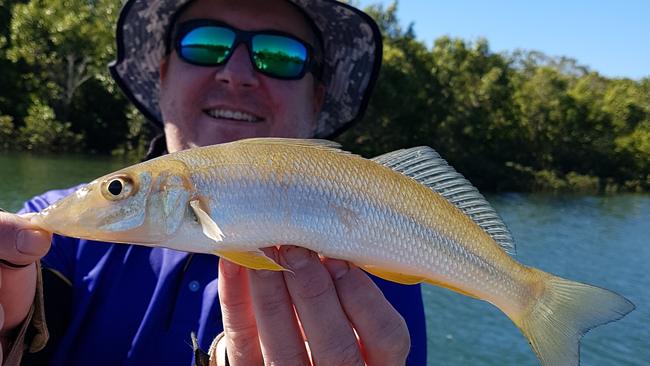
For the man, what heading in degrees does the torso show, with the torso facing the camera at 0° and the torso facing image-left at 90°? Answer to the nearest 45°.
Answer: approximately 0°

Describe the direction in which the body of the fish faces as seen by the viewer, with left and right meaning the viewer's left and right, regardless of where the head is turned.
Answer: facing to the left of the viewer
